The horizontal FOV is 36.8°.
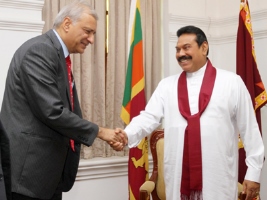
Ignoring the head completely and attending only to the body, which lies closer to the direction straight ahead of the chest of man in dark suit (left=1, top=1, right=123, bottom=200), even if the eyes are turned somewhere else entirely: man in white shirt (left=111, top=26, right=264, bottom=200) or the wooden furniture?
the man in white shirt

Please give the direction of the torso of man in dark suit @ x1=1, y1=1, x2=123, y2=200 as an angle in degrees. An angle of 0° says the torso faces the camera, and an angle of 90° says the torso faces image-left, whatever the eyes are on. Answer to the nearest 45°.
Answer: approximately 270°

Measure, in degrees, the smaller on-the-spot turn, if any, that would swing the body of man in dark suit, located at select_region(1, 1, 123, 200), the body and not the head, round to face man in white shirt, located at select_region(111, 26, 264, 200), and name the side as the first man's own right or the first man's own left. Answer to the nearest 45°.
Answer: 0° — they already face them

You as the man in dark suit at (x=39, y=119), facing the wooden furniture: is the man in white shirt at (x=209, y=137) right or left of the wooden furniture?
right

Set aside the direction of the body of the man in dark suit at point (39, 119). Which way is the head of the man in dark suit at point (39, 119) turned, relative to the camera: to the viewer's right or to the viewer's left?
to the viewer's right

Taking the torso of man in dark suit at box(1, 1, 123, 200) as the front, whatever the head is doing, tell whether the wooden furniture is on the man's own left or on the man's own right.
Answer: on the man's own left

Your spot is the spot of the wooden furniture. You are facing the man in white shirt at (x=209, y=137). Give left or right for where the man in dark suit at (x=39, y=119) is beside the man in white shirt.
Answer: right
